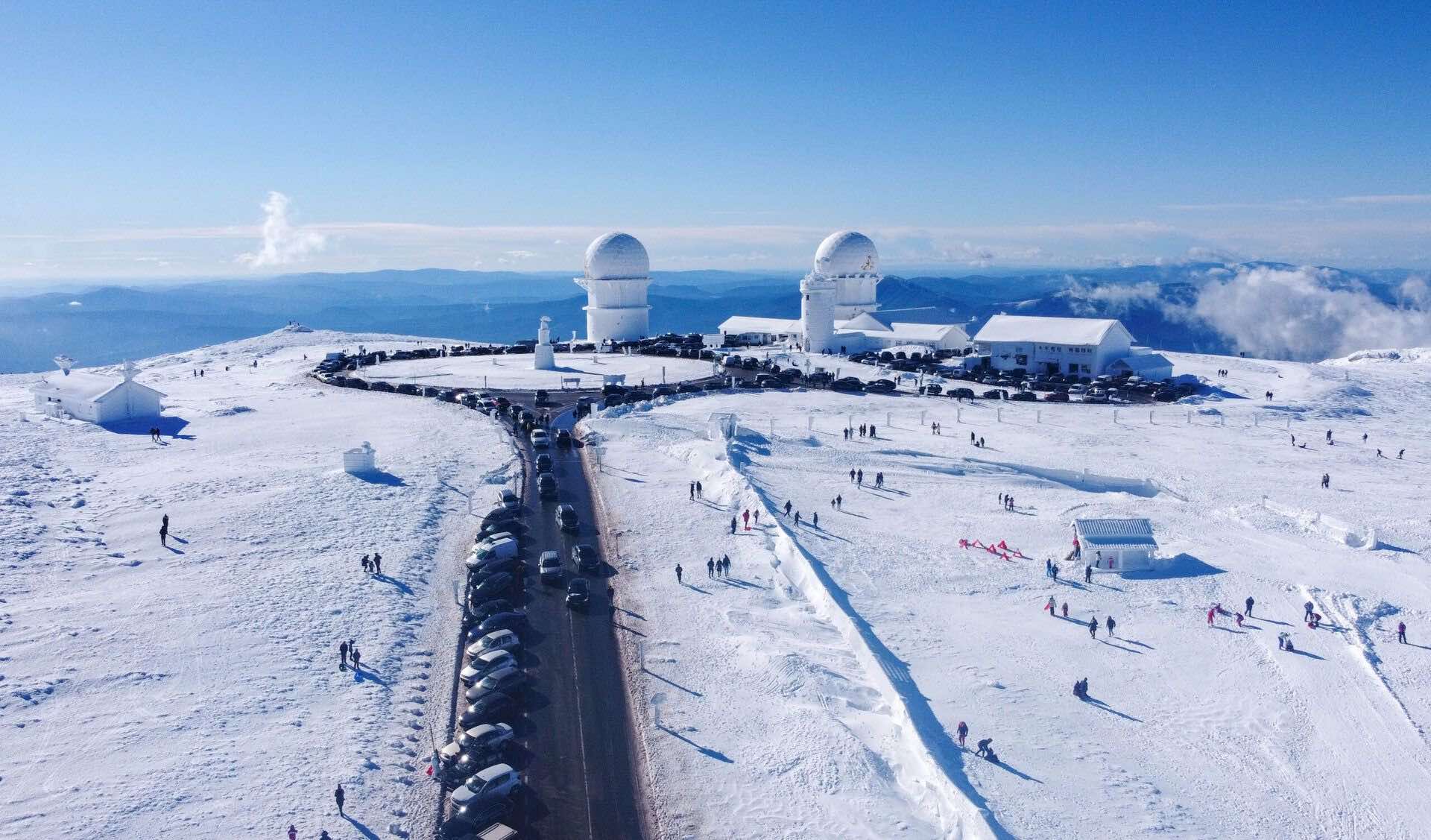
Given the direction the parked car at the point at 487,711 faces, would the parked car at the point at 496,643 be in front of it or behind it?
behind

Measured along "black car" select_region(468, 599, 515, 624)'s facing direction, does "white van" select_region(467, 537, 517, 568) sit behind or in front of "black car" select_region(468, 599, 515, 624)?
behind

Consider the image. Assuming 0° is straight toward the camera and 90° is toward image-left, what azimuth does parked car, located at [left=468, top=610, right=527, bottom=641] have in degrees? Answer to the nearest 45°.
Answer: approximately 45°

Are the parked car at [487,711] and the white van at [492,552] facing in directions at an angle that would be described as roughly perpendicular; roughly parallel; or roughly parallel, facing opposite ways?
roughly parallel

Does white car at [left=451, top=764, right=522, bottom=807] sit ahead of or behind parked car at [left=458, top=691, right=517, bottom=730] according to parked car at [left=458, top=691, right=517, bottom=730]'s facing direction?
ahead

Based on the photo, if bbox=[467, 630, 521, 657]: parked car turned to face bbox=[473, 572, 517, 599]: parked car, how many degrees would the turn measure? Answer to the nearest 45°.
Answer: approximately 135° to its right

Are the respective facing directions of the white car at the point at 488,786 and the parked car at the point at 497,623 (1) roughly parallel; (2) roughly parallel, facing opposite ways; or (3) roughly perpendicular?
roughly parallel

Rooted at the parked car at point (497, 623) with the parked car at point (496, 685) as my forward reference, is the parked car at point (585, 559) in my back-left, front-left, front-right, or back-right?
back-left

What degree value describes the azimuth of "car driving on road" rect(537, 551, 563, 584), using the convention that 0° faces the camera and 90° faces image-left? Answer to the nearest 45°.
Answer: approximately 0°

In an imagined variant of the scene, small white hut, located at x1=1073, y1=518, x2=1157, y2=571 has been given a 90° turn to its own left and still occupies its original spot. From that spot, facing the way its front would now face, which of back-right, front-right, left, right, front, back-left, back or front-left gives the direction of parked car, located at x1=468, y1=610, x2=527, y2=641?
back-right

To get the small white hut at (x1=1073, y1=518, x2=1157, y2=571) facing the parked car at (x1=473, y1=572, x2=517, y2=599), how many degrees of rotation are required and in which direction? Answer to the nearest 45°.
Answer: approximately 45° to its right

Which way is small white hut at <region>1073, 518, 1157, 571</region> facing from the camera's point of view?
toward the camera

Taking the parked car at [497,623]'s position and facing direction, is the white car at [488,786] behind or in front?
in front
